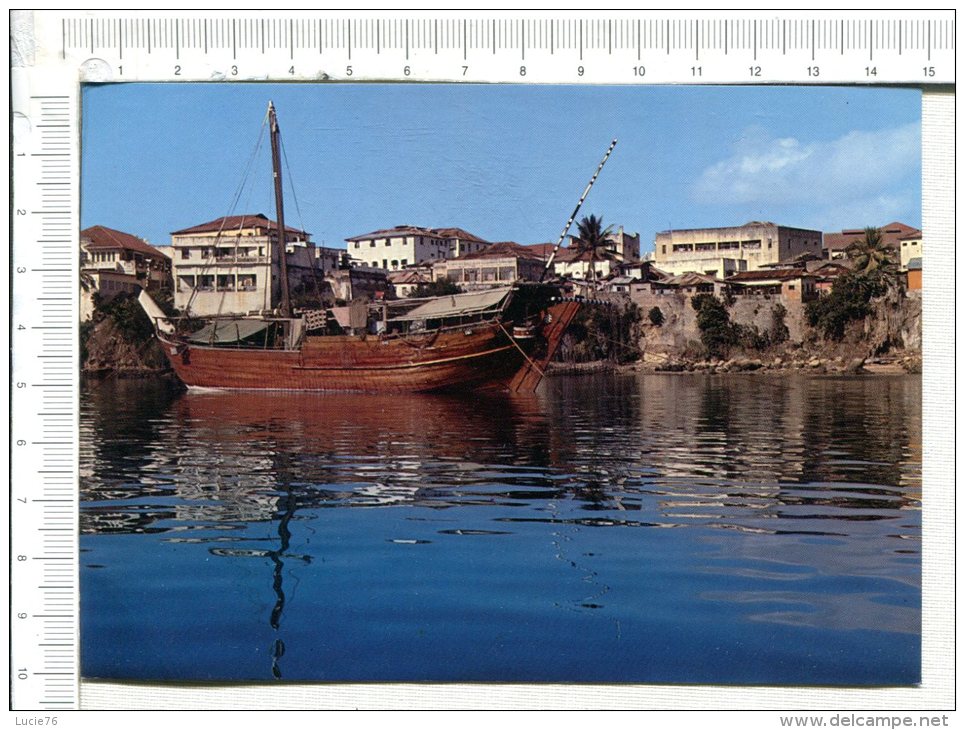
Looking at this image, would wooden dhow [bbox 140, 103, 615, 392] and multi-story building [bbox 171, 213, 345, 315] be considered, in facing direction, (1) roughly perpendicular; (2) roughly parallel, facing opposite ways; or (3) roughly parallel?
roughly perpendicular

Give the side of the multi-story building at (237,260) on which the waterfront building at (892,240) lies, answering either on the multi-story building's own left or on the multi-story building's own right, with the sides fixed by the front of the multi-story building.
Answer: on the multi-story building's own left

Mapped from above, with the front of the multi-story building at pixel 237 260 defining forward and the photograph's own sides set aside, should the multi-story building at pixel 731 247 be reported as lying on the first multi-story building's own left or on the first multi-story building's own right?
on the first multi-story building's own left

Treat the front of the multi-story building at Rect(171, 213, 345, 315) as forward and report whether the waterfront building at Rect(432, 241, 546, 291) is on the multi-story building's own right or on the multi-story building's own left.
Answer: on the multi-story building's own left
